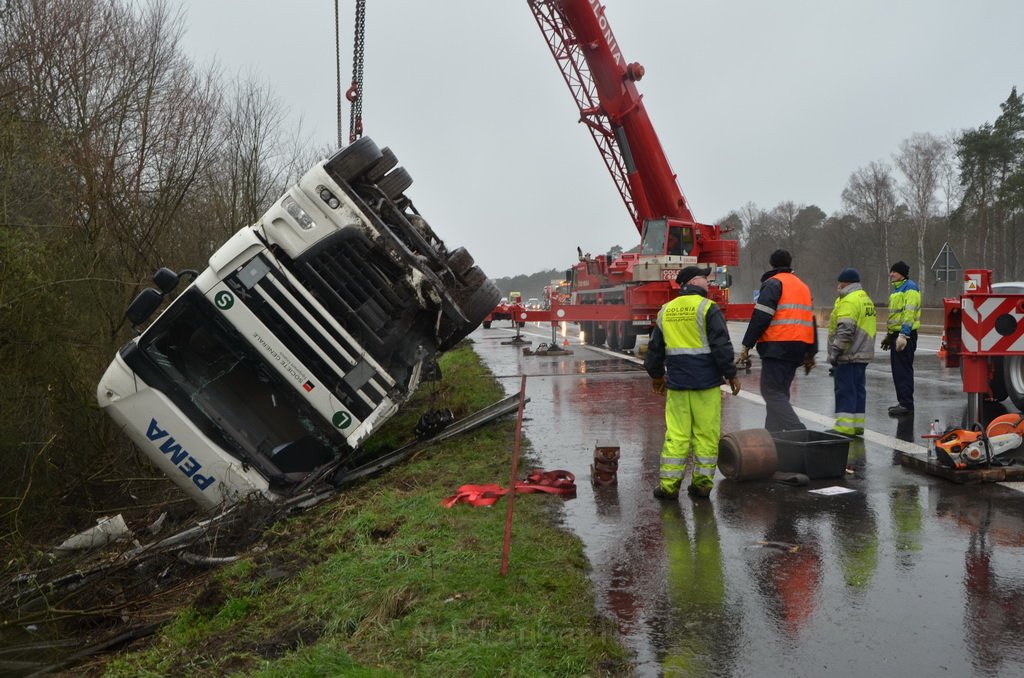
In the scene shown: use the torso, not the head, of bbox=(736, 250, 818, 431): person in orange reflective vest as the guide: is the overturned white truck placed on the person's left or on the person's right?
on the person's left

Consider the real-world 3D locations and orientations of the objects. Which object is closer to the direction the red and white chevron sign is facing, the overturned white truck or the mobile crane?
the overturned white truck

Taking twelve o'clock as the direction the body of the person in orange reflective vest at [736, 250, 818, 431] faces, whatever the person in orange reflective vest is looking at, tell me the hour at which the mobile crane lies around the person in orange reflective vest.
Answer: The mobile crane is roughly at 1 o'clock from the person in orange reflective vest.

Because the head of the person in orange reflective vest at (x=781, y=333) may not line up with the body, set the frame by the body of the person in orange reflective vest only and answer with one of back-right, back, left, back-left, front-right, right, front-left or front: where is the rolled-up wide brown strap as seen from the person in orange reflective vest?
back-left

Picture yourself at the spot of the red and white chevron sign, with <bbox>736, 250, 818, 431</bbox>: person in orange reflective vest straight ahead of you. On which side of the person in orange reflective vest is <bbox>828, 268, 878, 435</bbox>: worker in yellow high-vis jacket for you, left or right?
right

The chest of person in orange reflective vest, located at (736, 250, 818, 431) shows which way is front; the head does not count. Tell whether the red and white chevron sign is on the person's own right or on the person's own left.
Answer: on the person's own right

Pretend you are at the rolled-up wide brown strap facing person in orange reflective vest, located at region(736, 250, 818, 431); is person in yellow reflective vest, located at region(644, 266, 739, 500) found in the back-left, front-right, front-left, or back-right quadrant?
back-left

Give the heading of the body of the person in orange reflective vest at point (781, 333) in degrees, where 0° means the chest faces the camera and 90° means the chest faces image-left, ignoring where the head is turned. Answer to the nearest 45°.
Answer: approximately 135°

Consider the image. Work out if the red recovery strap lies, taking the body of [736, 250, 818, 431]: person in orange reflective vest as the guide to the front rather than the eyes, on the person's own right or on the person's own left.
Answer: on the person's own left

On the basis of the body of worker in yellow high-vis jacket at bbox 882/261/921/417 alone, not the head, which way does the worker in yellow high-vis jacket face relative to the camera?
to the viewer's left

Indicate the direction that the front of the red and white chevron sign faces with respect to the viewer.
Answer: facing the viewer

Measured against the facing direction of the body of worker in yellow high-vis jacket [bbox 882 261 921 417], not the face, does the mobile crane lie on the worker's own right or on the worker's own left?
on the worker's own right

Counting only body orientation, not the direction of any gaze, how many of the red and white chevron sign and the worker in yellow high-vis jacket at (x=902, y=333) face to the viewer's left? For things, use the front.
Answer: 1

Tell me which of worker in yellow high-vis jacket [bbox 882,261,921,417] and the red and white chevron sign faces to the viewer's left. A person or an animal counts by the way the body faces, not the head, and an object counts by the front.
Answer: the worker in yellow high-vis jacket
